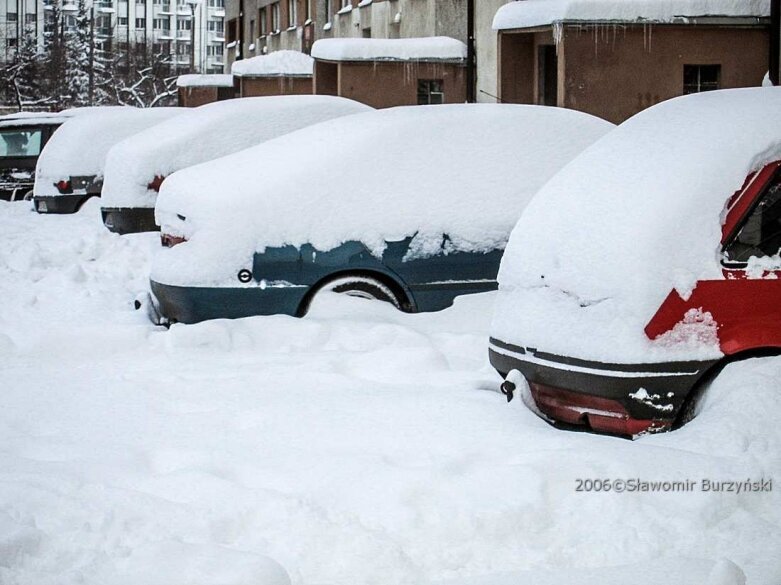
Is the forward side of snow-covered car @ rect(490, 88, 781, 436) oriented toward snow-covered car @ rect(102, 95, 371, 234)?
no

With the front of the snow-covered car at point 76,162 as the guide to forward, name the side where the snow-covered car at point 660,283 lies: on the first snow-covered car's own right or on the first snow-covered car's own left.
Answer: on the first snow-covered car's own right

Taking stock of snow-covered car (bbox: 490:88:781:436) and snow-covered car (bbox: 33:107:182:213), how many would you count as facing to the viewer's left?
0

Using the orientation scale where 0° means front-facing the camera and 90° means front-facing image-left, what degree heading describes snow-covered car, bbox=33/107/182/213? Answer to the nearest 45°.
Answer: approximately 225°

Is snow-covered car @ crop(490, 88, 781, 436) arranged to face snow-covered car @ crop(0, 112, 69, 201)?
no

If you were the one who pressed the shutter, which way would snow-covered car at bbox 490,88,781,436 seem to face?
facing away from the viewer and to the right of the viewer

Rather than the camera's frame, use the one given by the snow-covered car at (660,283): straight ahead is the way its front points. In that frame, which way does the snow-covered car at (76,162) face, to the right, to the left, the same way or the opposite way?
the same way

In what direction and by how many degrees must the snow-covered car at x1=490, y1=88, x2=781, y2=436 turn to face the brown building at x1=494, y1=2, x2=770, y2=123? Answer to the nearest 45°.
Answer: approximately 45° to its left

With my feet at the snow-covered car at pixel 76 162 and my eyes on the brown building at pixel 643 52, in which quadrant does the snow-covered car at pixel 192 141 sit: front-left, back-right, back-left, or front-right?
front-right

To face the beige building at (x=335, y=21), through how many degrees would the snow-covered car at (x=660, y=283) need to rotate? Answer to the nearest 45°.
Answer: approximately 45° to its left

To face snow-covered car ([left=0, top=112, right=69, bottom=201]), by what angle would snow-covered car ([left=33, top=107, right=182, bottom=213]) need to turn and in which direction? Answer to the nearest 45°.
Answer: approximately 45° to its left

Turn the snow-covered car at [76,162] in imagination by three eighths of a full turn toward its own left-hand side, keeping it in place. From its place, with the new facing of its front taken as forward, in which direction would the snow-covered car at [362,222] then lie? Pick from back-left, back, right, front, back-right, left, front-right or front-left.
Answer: left
